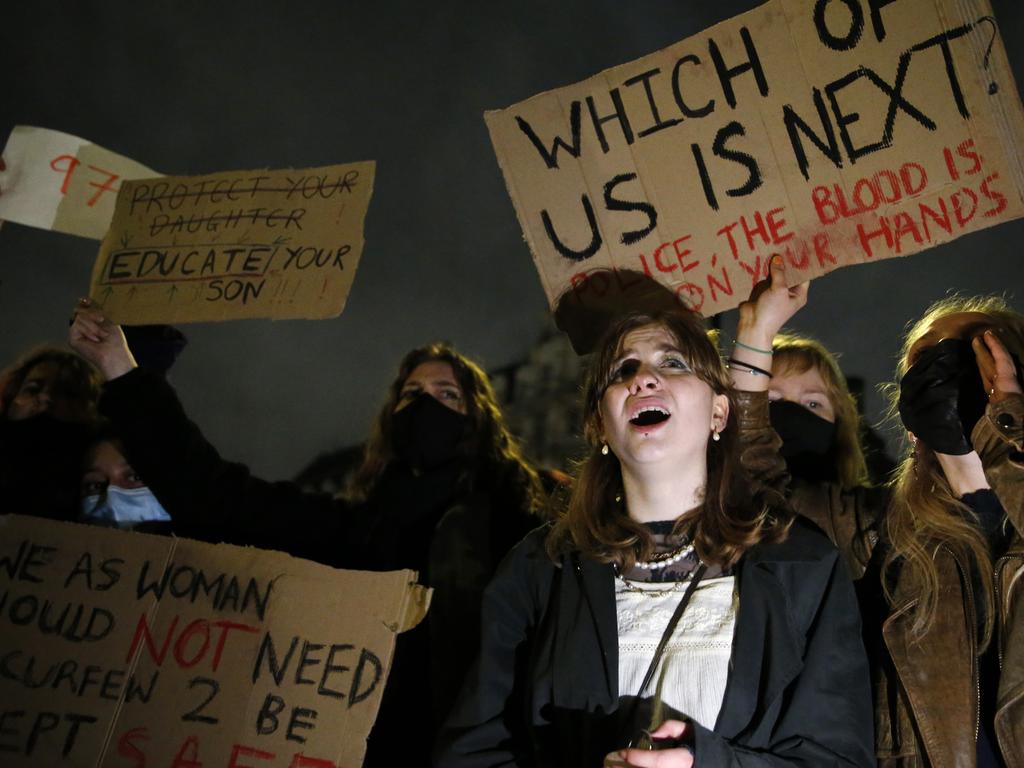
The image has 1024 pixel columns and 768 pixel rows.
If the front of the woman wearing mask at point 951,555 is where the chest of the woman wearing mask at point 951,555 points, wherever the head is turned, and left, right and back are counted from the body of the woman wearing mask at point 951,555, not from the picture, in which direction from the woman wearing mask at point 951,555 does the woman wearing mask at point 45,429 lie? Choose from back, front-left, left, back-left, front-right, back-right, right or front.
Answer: back-right

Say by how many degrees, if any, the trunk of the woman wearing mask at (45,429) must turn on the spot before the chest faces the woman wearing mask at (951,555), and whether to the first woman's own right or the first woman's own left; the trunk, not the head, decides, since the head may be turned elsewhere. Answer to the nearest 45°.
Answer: approximately 45° to the first woman's own left

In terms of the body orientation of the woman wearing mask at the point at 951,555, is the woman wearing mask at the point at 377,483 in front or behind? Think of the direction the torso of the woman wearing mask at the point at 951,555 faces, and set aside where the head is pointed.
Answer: behind

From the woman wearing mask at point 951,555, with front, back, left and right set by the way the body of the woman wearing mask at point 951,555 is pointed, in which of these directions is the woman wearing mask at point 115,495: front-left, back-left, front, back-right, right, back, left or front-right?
back-right

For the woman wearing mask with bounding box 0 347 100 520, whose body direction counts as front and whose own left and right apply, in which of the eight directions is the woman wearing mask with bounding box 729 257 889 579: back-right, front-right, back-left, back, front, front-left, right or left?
front-left

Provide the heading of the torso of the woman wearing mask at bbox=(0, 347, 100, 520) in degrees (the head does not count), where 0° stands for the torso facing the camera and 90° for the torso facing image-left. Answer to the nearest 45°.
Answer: approximately 0°
